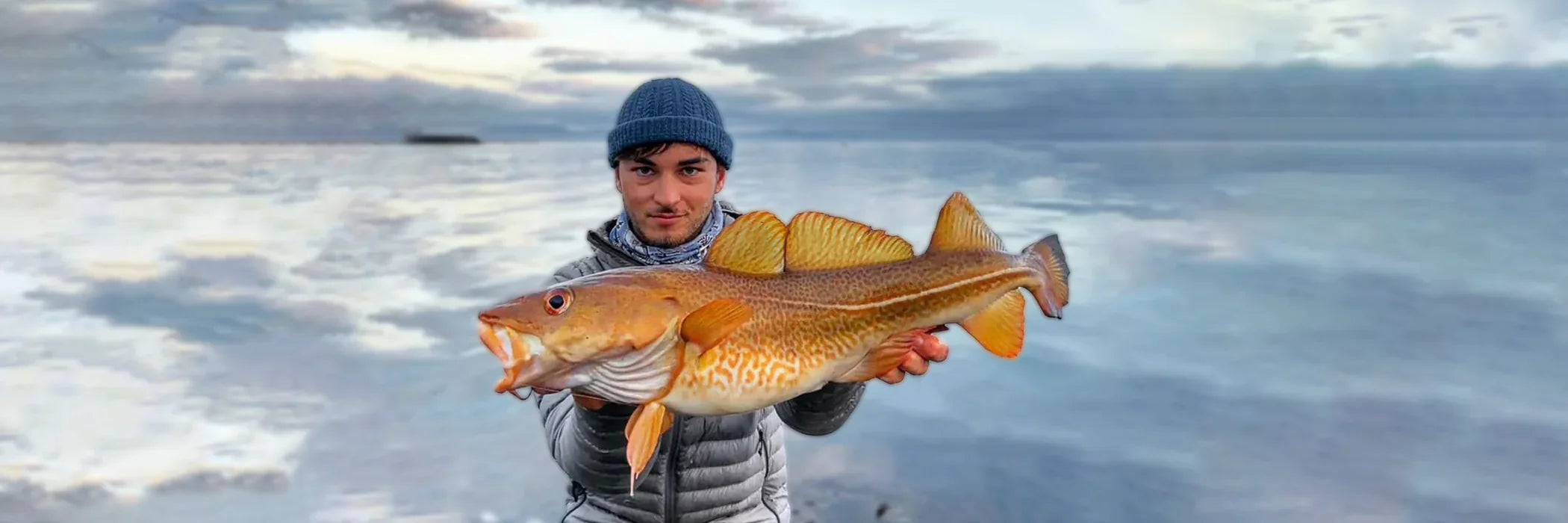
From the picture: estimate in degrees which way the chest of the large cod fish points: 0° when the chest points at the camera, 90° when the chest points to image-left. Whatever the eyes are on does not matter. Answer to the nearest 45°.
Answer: approximately 90°

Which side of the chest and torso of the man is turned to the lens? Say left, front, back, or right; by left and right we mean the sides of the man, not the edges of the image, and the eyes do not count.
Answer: front
